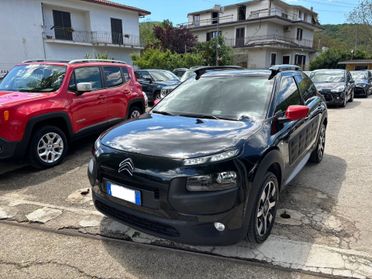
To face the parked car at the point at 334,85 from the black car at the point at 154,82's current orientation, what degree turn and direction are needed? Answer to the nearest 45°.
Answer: approximately 45° to its left

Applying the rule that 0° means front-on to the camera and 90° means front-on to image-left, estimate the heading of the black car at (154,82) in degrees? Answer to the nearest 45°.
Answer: approximately 315°

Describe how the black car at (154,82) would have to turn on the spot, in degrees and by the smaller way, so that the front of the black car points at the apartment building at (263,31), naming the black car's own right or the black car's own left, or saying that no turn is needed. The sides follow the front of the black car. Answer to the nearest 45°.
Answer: approximately 90° to the black car's own left

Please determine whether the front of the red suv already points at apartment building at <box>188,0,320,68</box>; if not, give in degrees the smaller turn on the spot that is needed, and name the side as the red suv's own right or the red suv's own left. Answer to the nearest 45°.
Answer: approximately 180°

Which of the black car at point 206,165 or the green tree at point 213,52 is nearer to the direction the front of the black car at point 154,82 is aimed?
the black car

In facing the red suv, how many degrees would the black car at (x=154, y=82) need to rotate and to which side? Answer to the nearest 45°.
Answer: approximately 45° to its right

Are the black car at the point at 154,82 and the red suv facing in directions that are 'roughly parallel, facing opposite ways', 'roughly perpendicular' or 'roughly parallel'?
roughly perpendicular

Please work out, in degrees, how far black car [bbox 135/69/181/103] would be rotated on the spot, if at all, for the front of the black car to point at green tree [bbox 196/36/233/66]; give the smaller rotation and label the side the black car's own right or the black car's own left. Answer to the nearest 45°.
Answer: approximately 135° to the black car's own left

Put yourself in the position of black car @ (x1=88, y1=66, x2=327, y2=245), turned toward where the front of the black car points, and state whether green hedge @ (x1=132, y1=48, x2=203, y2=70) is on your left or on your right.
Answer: on your right
